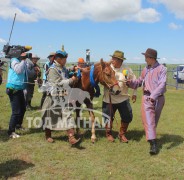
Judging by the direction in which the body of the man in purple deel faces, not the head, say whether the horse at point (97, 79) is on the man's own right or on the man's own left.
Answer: on the man's own right

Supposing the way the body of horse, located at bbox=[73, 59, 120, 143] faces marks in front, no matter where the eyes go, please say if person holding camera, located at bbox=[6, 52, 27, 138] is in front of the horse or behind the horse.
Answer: behind

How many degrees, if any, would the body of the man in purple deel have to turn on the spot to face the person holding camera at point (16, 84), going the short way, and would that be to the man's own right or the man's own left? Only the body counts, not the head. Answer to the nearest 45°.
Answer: approximately 45° to the man's own right

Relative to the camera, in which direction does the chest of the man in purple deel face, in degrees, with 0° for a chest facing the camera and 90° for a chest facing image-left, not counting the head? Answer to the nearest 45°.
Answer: approximately 45°

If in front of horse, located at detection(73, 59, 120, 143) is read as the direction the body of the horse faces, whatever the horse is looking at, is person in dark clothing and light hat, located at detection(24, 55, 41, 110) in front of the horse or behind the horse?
behind
